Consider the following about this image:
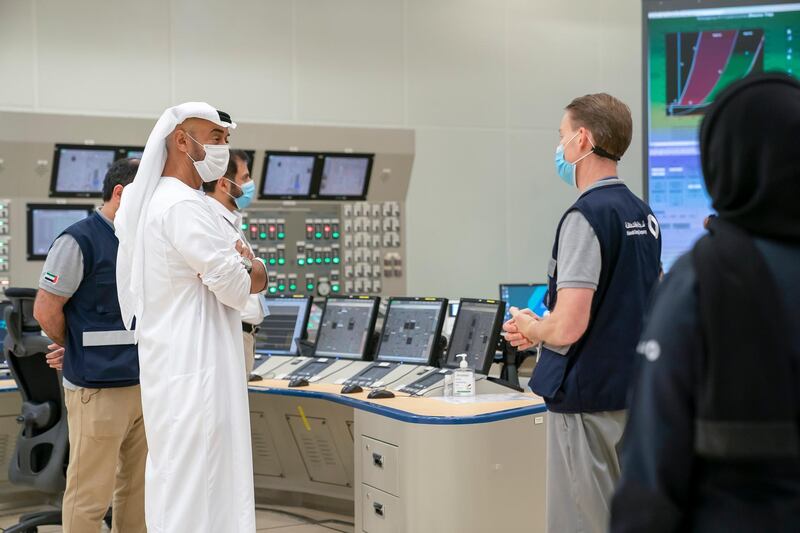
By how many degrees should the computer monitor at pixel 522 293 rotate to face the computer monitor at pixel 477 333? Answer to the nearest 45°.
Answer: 0° — it already faces it

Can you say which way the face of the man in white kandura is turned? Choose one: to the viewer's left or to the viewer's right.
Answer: to the viewer's right

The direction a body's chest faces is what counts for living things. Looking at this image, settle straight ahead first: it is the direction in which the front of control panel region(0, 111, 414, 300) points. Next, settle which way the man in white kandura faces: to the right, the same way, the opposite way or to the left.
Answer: to the left

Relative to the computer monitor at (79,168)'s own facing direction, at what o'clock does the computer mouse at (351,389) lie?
The computer mouse is roughly at 11 o'clock from the computer monitor.

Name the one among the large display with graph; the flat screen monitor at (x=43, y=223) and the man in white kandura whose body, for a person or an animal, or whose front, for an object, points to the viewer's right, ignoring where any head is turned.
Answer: the man in white kandura

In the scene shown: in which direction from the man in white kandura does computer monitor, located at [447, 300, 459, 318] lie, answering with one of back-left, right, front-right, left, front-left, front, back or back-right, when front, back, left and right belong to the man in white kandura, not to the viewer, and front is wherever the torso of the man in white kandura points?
front-left

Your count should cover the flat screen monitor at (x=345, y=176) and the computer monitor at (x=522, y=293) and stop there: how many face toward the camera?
2

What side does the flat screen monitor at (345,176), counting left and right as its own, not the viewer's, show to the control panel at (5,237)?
right

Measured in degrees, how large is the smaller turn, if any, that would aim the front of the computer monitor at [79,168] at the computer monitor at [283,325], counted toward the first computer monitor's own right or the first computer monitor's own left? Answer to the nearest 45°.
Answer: approximately 45° to the first computer monitor's own left

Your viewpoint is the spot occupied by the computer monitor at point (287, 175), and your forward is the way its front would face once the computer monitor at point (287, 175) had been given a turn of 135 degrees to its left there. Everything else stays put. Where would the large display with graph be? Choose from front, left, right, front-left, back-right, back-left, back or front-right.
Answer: front-right

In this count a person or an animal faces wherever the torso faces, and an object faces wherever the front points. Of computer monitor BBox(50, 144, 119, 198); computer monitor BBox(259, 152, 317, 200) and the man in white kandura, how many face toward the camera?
2

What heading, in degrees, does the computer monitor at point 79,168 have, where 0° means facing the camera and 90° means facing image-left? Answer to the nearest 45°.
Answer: approximately 0°

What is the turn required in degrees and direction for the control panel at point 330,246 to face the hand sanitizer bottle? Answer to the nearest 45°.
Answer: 0° — it already faces it

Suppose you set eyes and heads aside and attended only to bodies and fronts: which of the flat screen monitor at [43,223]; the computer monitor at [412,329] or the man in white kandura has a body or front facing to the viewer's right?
the man in white kandura
